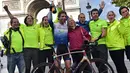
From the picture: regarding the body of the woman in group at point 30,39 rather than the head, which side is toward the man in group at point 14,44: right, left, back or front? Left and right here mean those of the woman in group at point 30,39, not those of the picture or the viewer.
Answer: right

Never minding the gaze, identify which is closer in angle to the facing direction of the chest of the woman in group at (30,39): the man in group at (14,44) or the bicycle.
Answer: the bicycle

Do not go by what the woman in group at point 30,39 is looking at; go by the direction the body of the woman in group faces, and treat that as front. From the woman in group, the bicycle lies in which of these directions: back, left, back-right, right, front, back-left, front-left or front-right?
front-left

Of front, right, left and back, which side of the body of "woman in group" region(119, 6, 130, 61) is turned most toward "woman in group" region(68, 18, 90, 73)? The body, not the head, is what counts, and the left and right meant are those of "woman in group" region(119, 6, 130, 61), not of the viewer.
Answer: right

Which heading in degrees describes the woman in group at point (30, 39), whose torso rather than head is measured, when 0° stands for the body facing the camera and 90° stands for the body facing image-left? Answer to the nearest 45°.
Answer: approximately 0°

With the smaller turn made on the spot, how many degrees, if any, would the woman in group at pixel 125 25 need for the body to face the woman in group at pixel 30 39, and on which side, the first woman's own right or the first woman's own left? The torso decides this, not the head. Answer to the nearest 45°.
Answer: approximately 90° to the first woman's own right

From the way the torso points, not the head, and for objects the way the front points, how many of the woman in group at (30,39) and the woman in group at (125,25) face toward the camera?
2

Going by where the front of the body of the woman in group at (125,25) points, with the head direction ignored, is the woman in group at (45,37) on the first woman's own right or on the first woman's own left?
on the first woman's own right

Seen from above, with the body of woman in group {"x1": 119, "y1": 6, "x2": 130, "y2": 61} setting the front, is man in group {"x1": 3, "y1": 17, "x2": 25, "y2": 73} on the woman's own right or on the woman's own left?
on the woman's own right
